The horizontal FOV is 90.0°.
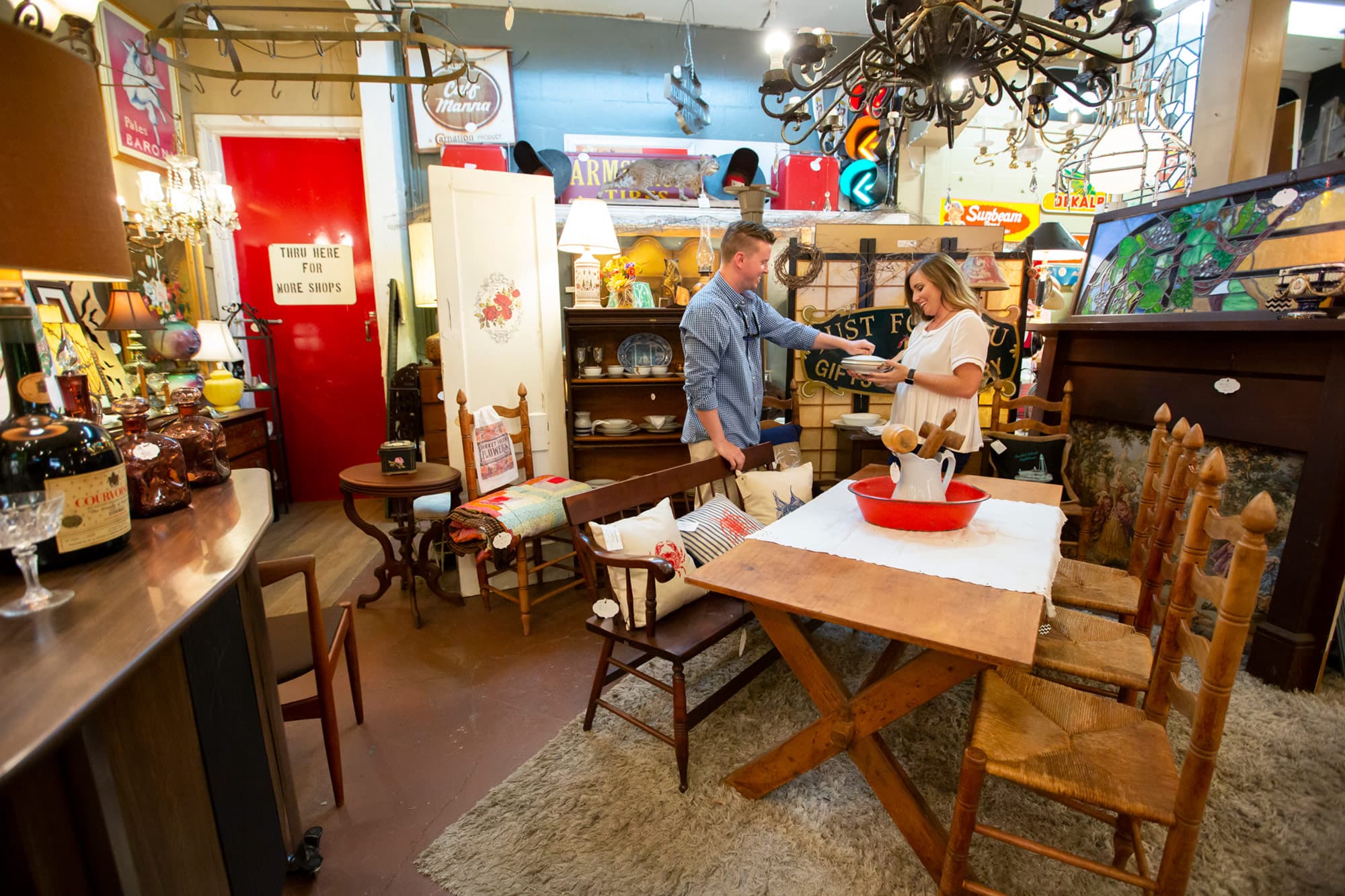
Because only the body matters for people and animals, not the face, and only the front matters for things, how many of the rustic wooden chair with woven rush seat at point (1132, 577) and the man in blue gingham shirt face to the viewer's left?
1

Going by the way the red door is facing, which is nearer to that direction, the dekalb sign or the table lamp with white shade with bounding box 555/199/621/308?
the table lamp with white shade

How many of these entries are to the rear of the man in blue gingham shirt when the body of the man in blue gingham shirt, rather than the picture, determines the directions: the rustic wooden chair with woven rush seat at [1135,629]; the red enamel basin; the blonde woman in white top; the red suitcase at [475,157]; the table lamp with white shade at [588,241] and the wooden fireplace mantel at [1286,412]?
2

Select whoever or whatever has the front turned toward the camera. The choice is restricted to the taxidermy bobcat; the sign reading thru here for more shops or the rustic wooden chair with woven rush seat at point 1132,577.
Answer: the sign reading thru here for more shops

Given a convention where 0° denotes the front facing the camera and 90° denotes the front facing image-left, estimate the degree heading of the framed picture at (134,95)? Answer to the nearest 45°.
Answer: approximately 315°

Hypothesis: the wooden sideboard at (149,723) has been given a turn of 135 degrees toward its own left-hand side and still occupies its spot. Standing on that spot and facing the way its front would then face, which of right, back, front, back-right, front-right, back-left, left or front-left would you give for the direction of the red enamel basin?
right

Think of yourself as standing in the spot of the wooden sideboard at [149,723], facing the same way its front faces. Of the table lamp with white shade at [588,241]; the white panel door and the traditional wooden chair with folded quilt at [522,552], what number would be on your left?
3

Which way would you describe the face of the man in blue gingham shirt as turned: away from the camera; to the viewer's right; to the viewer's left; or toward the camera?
to the viewer's right

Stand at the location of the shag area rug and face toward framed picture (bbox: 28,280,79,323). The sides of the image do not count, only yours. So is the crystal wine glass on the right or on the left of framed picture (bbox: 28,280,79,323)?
left

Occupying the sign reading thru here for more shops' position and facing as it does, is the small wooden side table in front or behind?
in front

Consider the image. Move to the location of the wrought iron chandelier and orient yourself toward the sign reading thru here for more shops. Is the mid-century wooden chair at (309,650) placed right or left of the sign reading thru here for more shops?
left

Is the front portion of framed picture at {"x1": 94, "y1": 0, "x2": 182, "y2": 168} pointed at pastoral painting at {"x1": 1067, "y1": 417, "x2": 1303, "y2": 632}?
yes

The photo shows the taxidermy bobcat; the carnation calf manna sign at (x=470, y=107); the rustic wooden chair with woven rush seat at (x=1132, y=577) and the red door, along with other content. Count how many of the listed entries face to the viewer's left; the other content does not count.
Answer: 1
